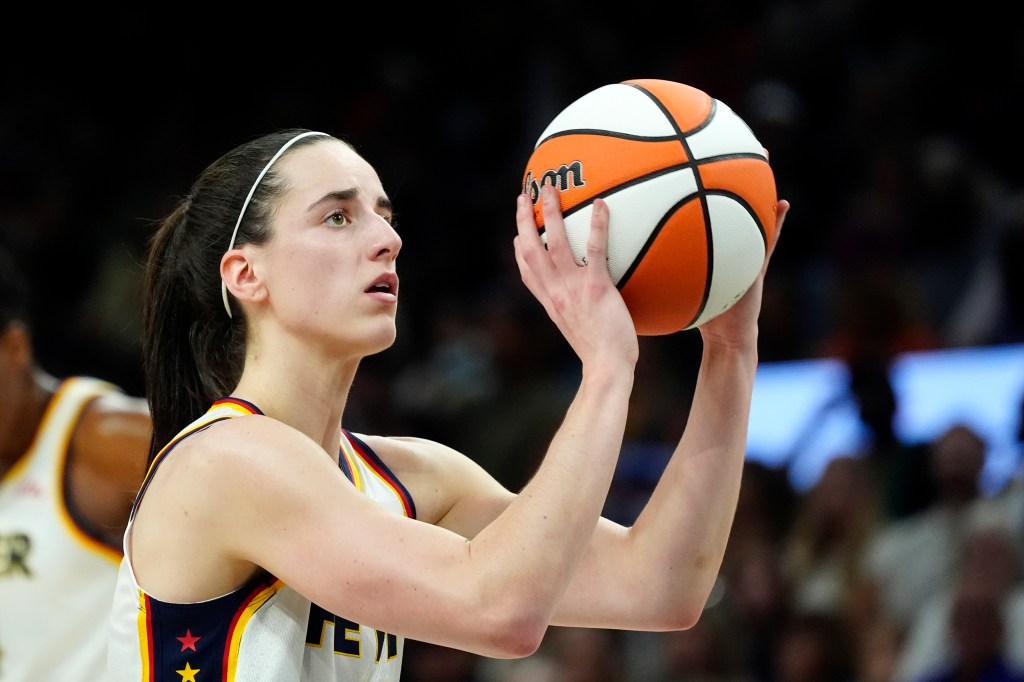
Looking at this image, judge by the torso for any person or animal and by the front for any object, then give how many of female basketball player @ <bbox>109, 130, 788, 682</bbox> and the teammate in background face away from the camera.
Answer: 0

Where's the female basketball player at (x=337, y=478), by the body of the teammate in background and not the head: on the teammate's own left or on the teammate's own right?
on the teammate's own left

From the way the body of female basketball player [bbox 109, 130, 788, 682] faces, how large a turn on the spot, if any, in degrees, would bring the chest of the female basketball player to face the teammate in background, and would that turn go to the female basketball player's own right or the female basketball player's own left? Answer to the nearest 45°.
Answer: approximately 180°

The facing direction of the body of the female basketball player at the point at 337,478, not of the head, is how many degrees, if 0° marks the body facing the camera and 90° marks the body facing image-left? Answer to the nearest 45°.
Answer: approximately 315°

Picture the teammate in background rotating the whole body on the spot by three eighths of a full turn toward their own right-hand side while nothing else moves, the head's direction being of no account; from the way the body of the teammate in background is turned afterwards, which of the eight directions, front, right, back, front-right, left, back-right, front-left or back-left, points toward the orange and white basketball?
back-right
